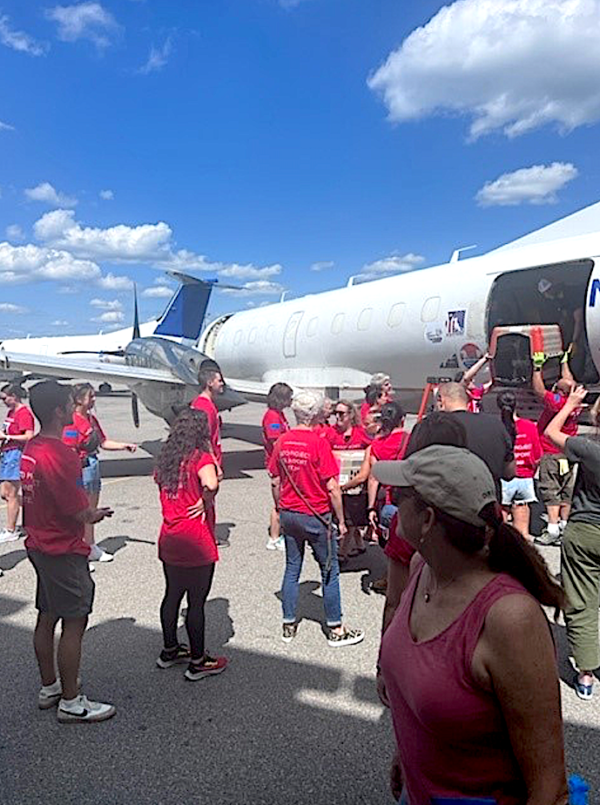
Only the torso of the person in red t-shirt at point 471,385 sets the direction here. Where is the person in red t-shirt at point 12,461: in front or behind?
behind

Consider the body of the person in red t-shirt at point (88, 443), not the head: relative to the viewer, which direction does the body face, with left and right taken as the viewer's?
facing to the right of the viewer

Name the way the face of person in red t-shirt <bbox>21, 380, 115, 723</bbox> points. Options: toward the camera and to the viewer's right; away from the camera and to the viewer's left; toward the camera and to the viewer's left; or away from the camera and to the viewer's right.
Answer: away from the camera and to the viewer's right

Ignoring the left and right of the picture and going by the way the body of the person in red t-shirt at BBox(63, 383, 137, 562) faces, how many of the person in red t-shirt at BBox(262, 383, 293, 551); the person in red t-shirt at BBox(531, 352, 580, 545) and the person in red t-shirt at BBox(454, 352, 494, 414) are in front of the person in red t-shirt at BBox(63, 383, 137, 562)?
3

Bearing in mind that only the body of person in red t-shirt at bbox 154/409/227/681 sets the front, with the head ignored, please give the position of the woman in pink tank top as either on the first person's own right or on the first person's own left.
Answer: on the first person's own right

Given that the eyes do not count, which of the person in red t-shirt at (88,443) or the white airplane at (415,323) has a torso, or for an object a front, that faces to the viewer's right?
the person in red t-shirt

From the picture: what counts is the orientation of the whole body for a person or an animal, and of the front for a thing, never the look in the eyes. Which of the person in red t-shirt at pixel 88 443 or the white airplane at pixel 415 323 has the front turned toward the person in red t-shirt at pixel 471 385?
the person in red t-shirt at pixel 88 443

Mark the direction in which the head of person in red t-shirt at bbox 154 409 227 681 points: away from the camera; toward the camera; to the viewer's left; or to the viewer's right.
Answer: away from the camera

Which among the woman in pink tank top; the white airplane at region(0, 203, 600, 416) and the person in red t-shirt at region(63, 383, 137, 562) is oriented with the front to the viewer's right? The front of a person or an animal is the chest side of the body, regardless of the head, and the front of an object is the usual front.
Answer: the person in red t-shirt

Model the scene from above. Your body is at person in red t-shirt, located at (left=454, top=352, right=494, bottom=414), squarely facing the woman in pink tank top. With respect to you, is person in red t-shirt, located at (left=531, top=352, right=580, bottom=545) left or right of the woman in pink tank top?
left

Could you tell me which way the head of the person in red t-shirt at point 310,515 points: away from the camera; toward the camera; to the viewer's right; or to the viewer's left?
away from the camera
